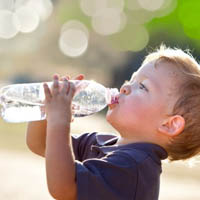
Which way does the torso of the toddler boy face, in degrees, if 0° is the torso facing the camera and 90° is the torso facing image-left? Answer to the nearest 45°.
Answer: approximately 90°

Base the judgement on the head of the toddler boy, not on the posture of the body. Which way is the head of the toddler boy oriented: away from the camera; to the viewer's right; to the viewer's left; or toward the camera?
to the viewer's left
